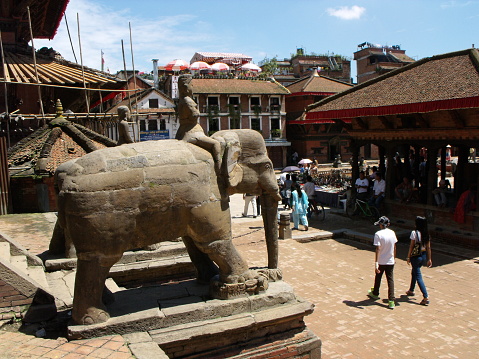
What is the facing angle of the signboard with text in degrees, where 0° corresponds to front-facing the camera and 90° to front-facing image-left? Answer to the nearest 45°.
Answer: approximately 0°

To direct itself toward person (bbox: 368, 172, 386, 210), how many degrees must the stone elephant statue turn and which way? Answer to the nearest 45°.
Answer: approximately 45° to its left

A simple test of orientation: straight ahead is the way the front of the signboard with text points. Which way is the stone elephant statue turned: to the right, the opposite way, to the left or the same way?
to the left

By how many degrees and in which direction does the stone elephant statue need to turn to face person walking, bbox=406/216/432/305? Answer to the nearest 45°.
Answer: approximately 45° to its left

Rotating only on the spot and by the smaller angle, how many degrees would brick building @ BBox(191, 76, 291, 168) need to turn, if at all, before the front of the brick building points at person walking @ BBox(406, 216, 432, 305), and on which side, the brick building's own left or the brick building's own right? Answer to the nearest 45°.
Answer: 0° — it already faces them

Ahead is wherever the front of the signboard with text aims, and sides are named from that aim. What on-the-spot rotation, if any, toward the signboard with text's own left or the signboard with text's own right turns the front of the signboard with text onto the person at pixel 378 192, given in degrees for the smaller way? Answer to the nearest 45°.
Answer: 0° — it already faces them

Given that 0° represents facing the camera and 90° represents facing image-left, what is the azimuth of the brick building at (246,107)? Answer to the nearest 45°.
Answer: approximately 0°

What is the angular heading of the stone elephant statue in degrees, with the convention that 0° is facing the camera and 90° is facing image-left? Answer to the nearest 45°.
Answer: approximately 270°

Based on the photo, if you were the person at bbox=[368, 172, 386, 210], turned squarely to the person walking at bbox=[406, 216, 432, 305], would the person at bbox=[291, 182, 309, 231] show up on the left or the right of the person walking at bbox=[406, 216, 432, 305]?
right

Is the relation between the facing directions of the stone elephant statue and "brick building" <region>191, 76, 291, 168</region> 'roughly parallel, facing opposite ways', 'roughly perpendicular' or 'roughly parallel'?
roughly perpendicular

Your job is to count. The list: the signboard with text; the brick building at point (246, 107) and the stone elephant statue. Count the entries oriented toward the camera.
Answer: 2

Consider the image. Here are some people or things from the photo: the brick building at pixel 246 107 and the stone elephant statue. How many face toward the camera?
1
